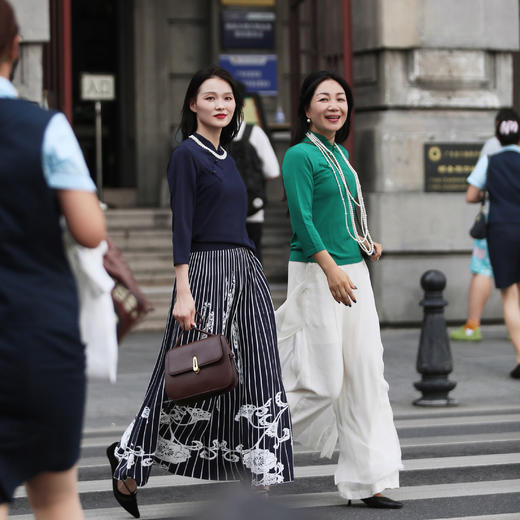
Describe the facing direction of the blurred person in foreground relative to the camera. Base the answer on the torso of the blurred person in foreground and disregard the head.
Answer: away from the camera

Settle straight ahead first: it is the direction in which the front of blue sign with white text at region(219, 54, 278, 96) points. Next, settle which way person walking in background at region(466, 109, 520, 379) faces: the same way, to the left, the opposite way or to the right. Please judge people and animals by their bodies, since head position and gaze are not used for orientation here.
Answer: the opposite way

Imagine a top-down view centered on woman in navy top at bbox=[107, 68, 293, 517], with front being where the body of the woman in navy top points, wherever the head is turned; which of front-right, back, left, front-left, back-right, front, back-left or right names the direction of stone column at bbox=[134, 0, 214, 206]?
back-left

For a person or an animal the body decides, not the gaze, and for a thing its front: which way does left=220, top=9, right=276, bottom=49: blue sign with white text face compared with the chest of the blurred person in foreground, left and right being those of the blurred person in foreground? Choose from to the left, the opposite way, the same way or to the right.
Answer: the opposite way

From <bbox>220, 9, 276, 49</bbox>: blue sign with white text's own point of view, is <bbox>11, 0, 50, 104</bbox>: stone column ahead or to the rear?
ahead

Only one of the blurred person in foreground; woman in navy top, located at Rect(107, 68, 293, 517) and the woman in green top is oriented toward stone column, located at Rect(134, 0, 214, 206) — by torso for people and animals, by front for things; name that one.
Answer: the blurred person in foreground

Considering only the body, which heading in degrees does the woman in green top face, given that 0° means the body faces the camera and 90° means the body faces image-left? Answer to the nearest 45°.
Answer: approximately 315°

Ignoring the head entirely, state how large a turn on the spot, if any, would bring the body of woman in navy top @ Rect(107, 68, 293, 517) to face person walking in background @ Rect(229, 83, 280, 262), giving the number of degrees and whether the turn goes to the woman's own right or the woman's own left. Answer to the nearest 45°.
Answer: approximately 135° to the woman's own left

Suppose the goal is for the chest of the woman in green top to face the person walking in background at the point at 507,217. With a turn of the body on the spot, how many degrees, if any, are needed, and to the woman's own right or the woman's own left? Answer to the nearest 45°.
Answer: approximately 135° to the woman's own left

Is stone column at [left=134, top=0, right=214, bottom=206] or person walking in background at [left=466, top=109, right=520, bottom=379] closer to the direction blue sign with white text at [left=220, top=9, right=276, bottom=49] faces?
the person walking in background

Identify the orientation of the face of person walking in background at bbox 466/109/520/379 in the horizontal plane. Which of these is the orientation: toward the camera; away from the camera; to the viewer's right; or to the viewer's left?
away from the camera

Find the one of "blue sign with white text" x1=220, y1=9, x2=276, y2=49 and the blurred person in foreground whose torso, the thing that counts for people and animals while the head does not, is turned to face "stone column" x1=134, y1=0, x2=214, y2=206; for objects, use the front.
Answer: the blurred person in foreground

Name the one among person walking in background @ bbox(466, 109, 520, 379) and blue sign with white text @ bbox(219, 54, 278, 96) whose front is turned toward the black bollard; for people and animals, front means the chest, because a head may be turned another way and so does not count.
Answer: the blue sign with white text

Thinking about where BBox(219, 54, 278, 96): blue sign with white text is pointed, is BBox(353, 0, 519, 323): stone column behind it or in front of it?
in front
